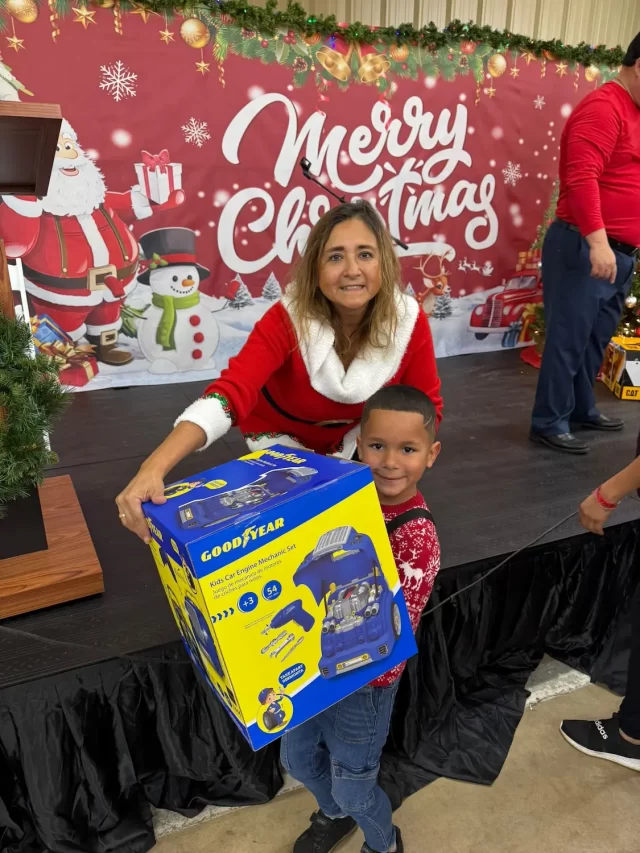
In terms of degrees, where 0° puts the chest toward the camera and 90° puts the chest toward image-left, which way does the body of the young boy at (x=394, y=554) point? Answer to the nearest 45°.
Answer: approximately 45°

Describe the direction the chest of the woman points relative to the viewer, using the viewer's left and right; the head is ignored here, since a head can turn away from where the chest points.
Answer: facing the viewer

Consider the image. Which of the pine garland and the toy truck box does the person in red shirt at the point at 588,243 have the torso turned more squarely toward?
the toy truck box

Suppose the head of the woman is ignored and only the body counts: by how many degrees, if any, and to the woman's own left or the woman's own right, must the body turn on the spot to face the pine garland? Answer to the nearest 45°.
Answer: approximately 180°
